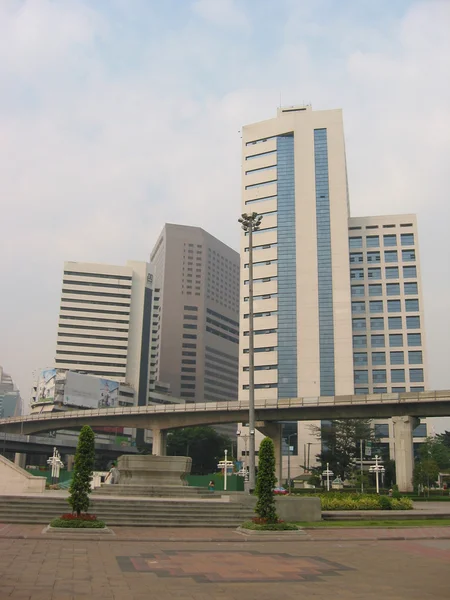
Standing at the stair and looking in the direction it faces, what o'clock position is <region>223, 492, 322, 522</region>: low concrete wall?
The low concrete wall is roughly at 9 o'clock from the stair.

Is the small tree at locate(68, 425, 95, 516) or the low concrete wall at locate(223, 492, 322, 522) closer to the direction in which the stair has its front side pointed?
the small tree

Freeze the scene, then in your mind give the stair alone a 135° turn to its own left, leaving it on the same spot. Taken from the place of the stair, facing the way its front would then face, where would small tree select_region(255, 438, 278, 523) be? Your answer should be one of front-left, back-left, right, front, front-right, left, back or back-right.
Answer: right

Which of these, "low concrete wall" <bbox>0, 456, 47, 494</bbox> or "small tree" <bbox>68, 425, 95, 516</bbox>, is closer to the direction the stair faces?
the small tree

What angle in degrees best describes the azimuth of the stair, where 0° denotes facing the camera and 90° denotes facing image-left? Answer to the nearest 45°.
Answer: approximately 0°

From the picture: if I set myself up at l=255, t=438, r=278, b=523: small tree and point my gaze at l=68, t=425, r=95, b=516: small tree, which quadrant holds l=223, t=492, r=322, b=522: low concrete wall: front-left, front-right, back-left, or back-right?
back-right

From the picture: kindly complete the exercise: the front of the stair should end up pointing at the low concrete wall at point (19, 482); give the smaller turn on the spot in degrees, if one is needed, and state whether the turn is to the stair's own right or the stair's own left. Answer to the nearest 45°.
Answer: approximately 135° to the stair's own right
